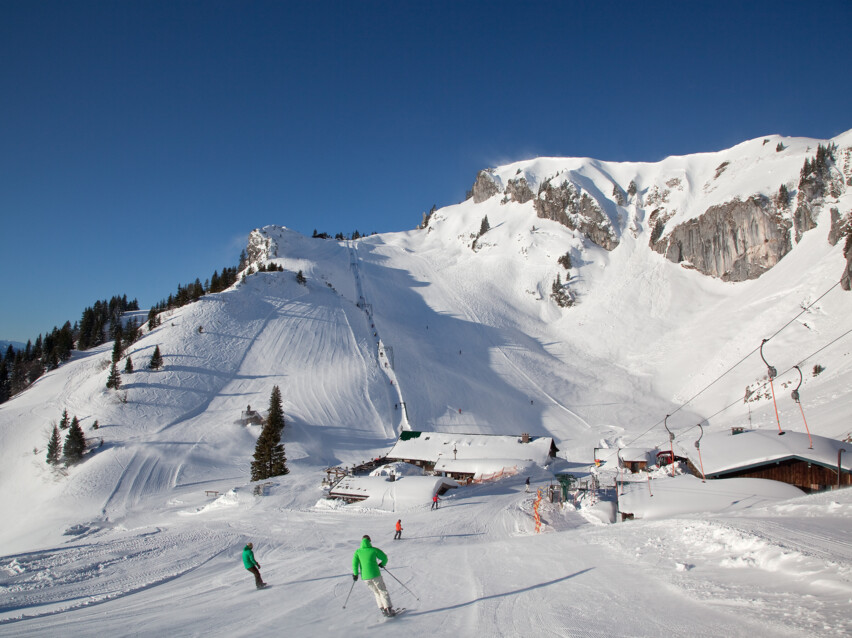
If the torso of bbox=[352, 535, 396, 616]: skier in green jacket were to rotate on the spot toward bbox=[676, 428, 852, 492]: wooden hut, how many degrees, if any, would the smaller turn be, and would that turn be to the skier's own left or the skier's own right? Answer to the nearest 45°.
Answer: approximately 45° to the skier's own right

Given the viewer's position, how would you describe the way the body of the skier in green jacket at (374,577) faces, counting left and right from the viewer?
facing away from the viewer

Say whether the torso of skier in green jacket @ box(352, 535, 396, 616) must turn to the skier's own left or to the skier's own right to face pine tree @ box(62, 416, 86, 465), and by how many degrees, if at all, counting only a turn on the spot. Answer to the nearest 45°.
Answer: approximately 45° to the skier's own left

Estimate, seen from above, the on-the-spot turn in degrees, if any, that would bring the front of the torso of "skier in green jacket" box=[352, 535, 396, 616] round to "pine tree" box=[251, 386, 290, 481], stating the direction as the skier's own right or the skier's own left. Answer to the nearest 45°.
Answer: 0° — they already face it

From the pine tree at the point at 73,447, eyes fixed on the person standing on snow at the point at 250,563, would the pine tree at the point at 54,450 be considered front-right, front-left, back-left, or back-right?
back-right

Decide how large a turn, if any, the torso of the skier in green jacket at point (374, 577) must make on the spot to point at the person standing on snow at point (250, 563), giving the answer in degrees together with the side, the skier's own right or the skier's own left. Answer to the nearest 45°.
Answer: approximately 45° to the skier's own left

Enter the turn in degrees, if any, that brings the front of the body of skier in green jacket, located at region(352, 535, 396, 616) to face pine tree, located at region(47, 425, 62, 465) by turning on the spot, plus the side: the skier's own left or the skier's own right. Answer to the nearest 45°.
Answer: approximately 45° to the skier's own left
